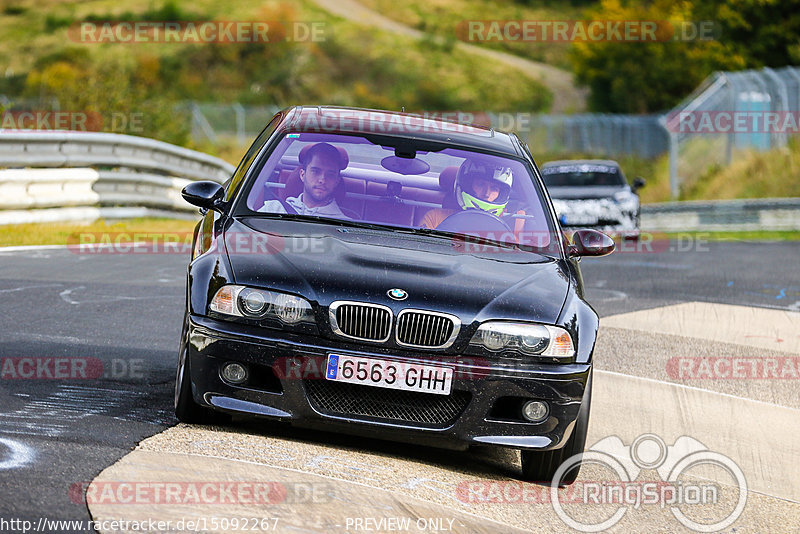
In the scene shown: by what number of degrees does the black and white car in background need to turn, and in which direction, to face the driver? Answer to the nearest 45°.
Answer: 0° — it already faces them

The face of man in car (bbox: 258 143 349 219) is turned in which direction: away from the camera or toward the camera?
toward the camera

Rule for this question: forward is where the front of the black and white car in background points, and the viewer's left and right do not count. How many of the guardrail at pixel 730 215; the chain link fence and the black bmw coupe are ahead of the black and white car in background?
1

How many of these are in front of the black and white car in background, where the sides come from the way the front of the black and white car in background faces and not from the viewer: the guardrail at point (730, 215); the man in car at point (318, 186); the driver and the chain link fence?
2

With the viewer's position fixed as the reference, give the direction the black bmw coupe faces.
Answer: facing the viewer

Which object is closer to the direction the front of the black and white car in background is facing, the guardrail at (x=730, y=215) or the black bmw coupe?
the black bmw coupe

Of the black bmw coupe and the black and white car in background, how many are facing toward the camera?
2

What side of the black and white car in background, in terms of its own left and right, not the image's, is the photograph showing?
front

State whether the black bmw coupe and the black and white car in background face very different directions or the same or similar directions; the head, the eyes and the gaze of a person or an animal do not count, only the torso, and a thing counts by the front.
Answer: same or similar directions

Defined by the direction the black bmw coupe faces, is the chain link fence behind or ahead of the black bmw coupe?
behind

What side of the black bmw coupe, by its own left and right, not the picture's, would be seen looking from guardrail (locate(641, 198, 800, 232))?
back

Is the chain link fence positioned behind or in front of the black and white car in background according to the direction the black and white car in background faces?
behind

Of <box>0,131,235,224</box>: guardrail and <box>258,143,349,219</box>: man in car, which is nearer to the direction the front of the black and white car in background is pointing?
the man in car

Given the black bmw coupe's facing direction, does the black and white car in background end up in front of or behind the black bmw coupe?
behind

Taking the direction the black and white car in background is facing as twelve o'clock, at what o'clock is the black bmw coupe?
The black bmw coupe is roughly at 12 o'clock from the black and white car in background.
